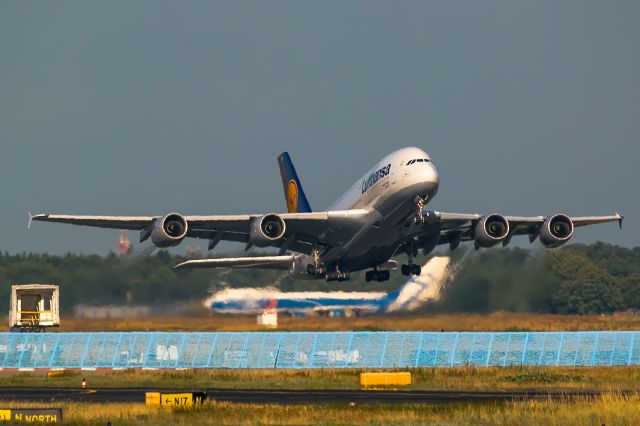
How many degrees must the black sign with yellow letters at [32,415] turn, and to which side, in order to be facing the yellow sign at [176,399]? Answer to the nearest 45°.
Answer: approximately 135° to its left

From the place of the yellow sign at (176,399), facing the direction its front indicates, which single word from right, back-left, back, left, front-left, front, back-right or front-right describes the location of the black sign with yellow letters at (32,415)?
front-right

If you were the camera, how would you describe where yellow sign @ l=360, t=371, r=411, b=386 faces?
facing the viewer

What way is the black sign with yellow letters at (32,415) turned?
toward the camera

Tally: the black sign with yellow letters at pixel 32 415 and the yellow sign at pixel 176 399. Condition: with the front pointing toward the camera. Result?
2

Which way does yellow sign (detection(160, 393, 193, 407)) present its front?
toward the camera

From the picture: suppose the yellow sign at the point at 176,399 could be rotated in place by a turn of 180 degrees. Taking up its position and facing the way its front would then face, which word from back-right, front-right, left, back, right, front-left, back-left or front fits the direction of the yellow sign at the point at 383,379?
front-right
